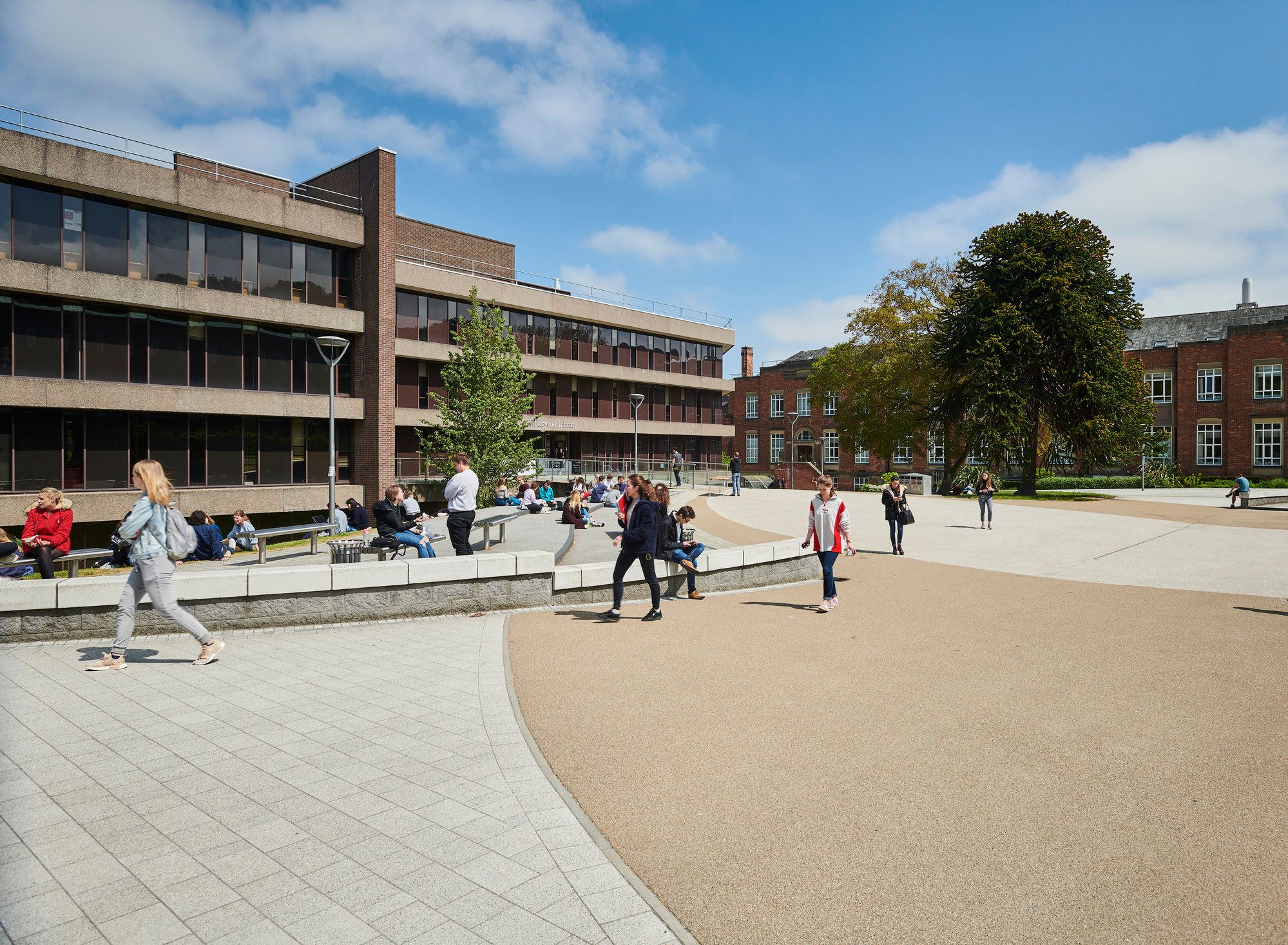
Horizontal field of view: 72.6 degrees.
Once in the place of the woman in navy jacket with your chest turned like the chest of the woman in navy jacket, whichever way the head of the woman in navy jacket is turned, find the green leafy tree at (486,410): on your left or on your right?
on your right

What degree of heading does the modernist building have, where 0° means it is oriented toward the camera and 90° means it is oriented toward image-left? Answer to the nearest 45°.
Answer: approximately 315°

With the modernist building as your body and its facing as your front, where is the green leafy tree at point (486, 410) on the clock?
The green leafy tree is roughly at 11 o'clock from the modernist building.

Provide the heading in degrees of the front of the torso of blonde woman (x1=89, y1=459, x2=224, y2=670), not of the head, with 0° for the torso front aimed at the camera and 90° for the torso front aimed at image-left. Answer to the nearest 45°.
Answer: approximately 90°

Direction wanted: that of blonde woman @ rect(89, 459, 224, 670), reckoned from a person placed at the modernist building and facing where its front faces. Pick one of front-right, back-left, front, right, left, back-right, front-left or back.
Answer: front-right

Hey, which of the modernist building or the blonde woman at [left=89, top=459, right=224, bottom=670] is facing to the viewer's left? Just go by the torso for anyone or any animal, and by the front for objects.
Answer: the blonde woman

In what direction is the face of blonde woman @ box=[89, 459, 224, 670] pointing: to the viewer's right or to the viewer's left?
to the viewer's left

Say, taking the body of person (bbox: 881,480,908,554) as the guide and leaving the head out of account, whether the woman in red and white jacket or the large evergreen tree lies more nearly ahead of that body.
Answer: the woman in red and white jacket

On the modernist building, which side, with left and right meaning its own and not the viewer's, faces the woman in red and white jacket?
front
